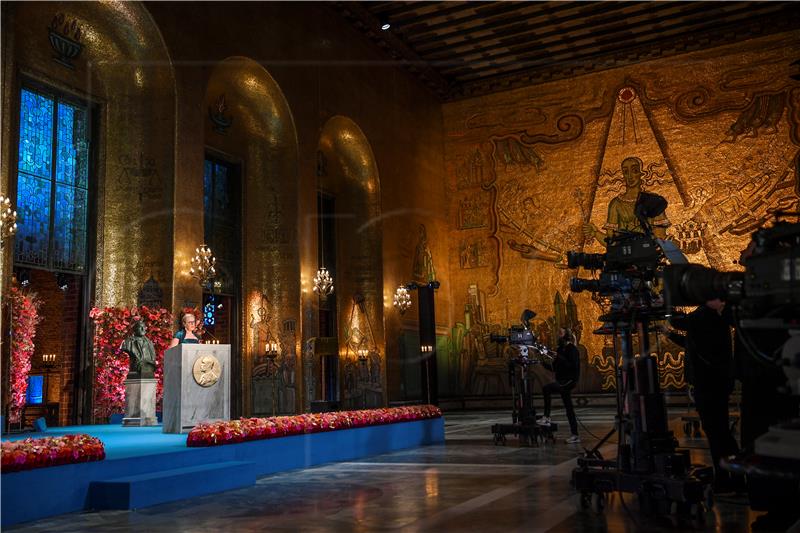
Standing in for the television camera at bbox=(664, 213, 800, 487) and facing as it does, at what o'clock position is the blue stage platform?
The blue stage platform is roughly at 1 o'clock from the television camera.

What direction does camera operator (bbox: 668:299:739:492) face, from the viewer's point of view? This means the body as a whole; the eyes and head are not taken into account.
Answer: to the viewer's left

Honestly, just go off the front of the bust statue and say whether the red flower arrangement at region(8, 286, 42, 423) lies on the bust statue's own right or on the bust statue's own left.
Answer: on the bust statue's own right

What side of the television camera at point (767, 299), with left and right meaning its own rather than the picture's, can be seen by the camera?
left

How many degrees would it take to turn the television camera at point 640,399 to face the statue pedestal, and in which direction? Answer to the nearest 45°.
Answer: approximately 45° to its right

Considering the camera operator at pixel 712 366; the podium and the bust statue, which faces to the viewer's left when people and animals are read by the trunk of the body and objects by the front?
the camera operator

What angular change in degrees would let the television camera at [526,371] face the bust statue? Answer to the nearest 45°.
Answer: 0° — it already faces it

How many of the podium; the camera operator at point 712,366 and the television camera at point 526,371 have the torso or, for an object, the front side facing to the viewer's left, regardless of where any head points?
2

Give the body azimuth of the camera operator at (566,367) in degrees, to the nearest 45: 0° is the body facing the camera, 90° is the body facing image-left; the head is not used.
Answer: approximately 90°

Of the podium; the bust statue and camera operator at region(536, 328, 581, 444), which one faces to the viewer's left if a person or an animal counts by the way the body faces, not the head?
the camera operator

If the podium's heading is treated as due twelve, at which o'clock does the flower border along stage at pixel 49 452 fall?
The flower border along stage is roughly at 2 o'clock from the podium.
